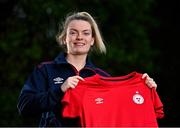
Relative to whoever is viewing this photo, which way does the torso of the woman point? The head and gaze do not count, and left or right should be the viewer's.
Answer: facing the viewer

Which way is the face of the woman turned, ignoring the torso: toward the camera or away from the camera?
toward the camera
